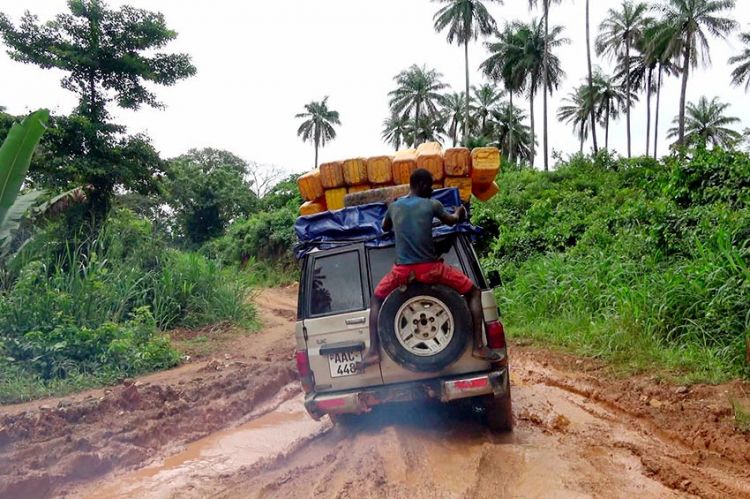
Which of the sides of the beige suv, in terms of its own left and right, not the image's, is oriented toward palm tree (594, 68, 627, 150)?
front

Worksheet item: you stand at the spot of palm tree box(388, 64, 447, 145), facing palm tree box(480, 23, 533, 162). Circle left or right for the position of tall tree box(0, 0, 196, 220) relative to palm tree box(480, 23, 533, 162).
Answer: right

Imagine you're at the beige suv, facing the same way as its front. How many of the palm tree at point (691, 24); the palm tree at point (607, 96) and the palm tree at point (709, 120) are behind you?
0

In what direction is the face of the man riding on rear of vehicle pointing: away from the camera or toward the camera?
away from the camera

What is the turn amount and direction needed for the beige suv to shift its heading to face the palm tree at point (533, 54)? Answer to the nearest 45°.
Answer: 0° — it already faces it

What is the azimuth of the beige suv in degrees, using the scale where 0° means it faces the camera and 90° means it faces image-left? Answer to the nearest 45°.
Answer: approximately 180°

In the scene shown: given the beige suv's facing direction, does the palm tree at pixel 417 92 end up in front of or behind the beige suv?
in front

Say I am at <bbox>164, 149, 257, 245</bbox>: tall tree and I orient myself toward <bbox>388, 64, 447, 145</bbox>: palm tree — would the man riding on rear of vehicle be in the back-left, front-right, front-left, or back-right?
back-right

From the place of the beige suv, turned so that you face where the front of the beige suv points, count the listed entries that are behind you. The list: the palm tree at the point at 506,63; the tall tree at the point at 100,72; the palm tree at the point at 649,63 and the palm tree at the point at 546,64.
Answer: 0

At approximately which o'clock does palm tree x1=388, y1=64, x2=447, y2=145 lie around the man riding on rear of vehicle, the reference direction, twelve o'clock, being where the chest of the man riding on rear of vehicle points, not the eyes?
The palm tree is roughly at 12 o'clock from the man riding on rear of vehicle.

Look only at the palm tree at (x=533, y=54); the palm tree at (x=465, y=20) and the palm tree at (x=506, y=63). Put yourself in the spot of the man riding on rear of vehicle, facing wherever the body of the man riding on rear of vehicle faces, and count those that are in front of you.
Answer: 3

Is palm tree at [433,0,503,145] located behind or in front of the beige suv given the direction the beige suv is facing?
in front

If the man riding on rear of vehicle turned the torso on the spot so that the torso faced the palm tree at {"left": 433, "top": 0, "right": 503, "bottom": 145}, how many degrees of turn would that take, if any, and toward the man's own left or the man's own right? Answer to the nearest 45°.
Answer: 0° — they already face it

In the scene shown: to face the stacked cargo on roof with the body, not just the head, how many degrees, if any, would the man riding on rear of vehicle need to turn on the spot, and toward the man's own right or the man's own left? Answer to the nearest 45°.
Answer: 0° — they already face it

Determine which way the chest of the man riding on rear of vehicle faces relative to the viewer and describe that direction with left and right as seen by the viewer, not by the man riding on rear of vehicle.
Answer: facing away from the viewer

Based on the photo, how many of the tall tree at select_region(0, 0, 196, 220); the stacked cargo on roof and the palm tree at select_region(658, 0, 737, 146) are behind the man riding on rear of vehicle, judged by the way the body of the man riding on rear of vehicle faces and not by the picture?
0

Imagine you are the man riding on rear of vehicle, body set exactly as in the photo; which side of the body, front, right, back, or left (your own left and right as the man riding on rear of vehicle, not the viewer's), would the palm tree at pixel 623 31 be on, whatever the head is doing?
front

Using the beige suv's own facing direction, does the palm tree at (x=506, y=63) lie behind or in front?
in front

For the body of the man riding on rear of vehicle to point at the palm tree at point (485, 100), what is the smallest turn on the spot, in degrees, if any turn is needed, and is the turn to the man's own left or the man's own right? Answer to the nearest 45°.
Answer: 0° — they already face it
